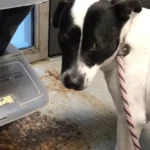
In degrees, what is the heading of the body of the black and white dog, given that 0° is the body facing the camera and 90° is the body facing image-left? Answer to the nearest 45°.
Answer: approximately 45°
